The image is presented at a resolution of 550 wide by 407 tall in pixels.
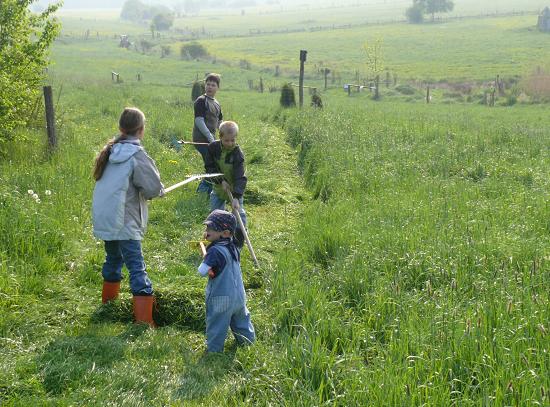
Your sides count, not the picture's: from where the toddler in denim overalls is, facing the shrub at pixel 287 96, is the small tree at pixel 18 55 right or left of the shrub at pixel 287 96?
left

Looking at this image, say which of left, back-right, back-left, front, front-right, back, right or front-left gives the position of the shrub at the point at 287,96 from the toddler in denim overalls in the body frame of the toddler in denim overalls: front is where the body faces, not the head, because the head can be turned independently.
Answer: front-right

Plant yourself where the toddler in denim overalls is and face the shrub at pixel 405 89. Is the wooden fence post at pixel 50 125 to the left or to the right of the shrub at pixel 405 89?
left

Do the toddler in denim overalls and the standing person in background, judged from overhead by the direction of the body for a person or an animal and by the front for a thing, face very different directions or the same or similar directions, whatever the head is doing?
very different directions

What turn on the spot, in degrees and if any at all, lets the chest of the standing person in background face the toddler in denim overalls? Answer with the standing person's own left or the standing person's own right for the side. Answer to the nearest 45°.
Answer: approximately 45° to the standing person's own right

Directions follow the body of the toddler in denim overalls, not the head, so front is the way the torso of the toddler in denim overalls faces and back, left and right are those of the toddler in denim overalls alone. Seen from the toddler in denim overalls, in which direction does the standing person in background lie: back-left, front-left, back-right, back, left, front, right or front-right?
front-right

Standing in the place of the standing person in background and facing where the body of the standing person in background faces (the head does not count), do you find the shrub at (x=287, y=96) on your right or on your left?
on your left

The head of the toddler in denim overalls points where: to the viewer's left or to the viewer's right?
to the viewer's left

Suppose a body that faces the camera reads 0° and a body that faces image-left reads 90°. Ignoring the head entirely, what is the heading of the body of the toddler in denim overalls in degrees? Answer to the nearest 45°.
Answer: approximately 135°

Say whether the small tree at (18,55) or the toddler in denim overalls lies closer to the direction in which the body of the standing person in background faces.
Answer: the toddler in denim overalls

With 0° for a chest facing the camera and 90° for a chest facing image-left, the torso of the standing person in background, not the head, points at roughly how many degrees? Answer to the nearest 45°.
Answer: approximately 315°
